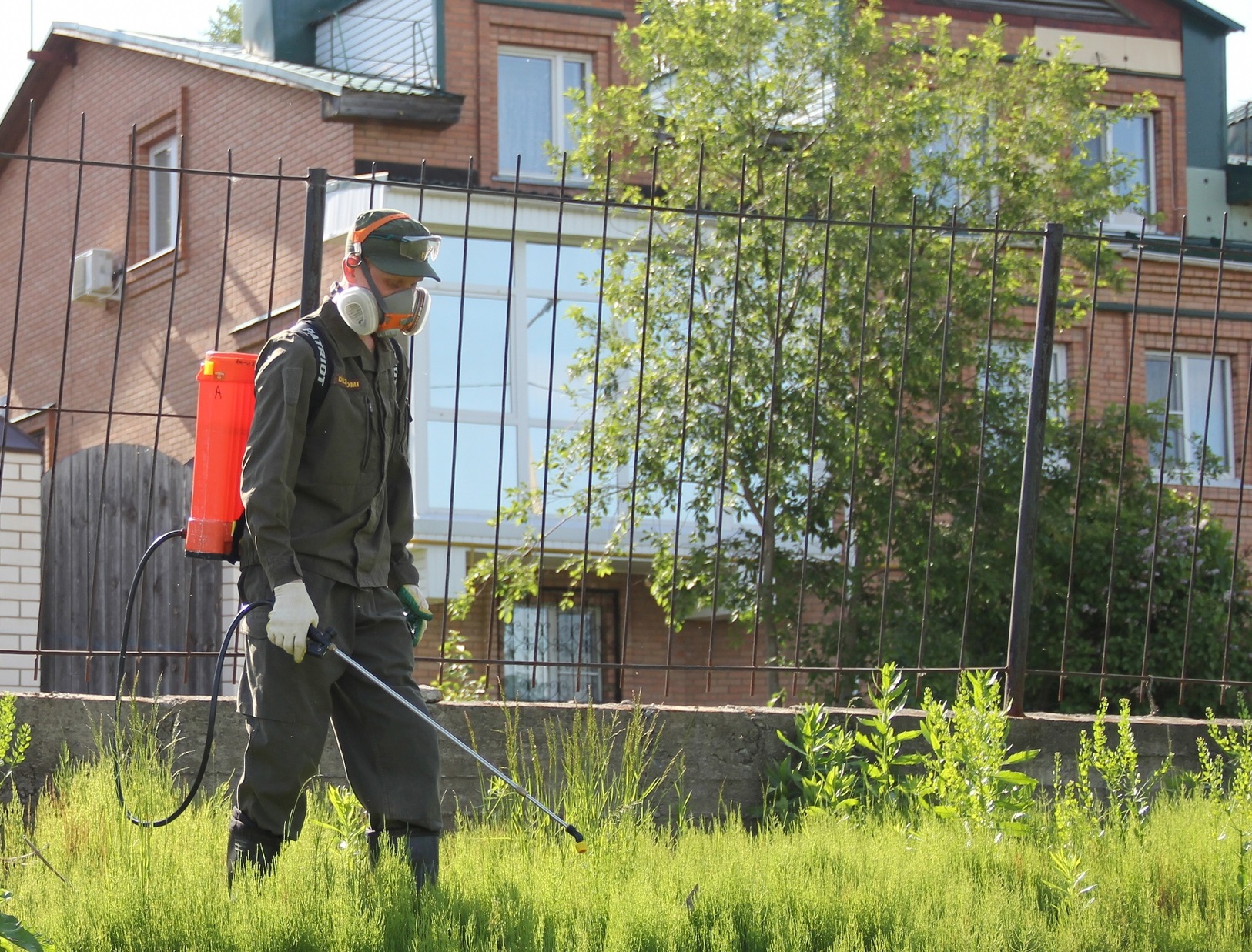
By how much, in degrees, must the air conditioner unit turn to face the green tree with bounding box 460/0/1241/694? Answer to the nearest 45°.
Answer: approximately 90° to its left

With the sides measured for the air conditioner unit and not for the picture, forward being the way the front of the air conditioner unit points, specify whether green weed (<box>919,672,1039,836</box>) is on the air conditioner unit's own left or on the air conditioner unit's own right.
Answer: on the air conditioner unit's own left

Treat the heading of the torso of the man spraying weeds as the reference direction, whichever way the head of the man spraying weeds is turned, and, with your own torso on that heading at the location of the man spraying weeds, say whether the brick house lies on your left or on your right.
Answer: on your left

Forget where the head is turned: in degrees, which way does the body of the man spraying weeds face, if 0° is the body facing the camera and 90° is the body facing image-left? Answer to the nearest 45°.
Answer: approximately 315°

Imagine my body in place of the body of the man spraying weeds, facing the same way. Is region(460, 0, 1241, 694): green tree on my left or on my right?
on my left

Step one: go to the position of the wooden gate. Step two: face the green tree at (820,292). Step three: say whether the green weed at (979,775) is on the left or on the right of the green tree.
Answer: right

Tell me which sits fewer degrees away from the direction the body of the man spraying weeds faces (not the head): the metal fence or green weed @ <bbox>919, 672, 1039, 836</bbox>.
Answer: the green weed

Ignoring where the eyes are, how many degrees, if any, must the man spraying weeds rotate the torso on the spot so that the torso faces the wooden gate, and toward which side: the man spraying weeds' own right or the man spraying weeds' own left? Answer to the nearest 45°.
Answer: approximately 135° to the man spraying weeds' own left

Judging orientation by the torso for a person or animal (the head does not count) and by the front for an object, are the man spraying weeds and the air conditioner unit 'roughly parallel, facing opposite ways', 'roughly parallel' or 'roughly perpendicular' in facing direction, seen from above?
roughly perpendicular

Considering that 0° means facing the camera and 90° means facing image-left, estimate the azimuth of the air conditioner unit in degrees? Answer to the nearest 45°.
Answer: approximately 45°
